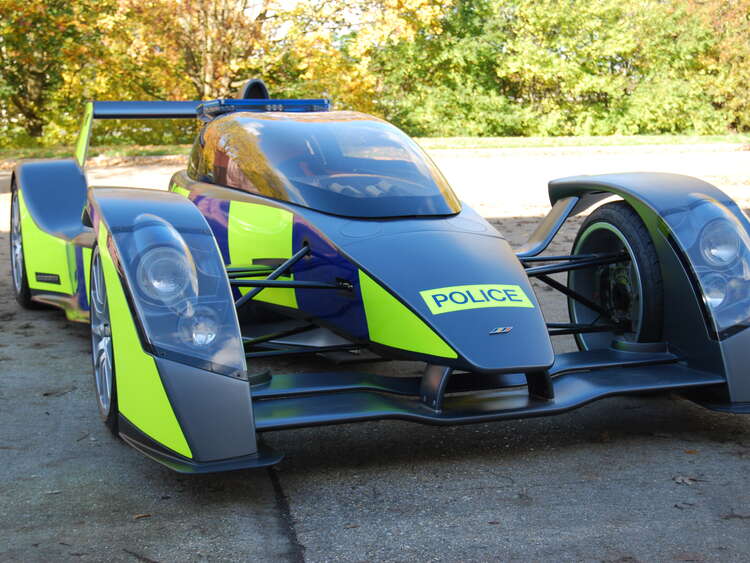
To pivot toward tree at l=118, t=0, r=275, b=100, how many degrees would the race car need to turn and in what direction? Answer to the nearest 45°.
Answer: approximately 135° to its left

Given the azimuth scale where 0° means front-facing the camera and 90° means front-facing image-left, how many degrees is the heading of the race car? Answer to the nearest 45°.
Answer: approximately 315°

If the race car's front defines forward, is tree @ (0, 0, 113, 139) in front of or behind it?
behind

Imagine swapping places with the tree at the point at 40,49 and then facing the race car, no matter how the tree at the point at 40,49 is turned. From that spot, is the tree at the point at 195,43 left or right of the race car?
left
